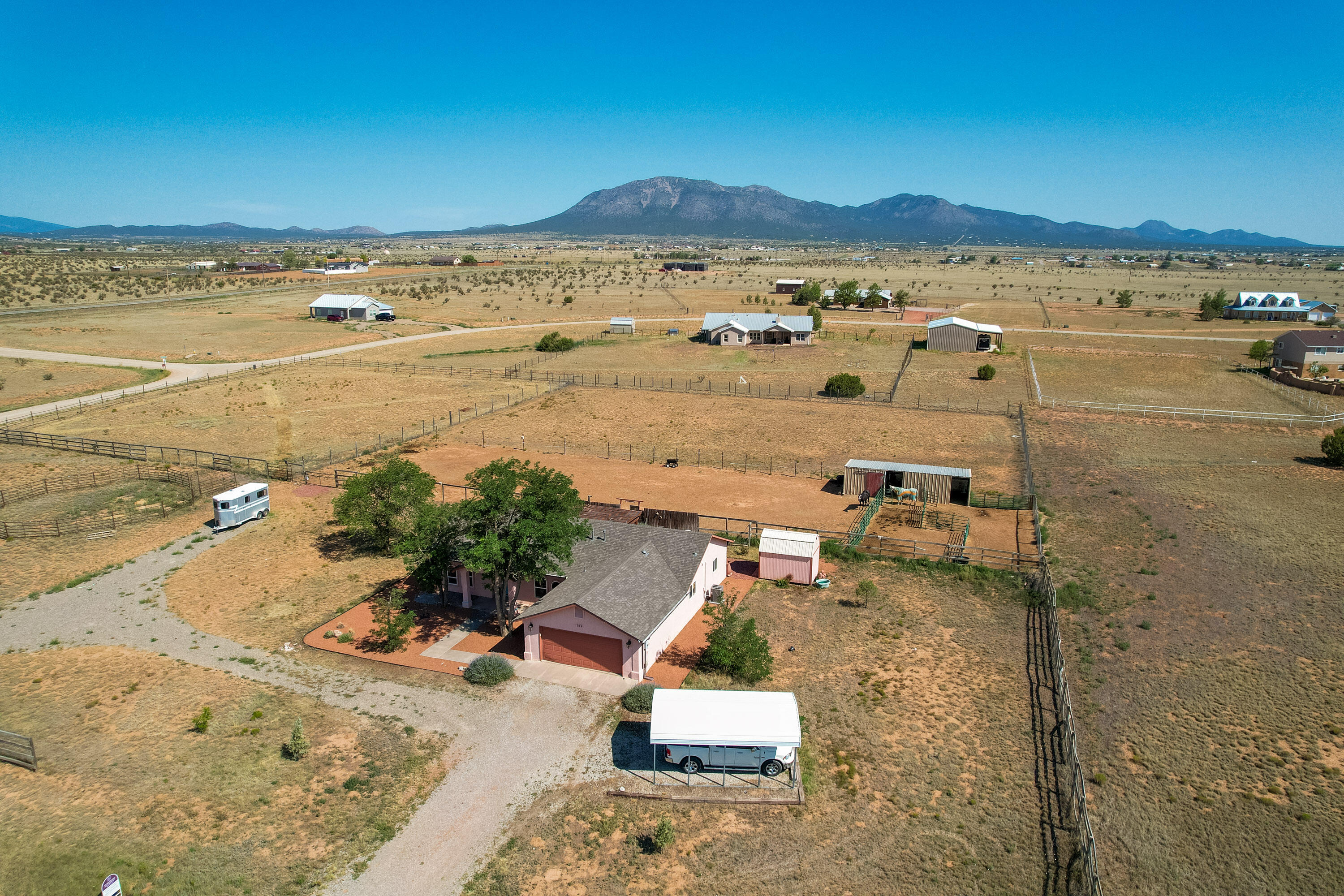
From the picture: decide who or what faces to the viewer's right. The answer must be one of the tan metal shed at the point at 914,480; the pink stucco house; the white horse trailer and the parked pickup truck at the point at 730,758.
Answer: the parked pickup truck

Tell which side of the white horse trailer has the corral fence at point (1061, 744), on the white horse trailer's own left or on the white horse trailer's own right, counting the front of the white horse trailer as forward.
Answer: on the white horse trailer's own left

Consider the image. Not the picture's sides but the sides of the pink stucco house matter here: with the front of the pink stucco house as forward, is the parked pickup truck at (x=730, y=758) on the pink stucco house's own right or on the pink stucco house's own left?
on the pink stucco house's own left

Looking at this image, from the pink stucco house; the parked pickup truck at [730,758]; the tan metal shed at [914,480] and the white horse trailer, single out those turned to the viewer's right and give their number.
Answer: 1

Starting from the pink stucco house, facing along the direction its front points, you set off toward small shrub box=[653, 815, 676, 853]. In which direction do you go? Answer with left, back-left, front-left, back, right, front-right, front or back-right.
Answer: front-left

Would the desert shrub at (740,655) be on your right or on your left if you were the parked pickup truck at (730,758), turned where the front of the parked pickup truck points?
on your left

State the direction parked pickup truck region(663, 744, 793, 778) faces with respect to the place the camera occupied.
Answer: facing to the right of the viewer

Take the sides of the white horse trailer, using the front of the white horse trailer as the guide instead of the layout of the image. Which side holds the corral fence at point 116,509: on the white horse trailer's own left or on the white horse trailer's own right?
on the white horse trailer's own right

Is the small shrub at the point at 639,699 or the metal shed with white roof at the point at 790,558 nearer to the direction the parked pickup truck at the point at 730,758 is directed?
the metal shed with white roof

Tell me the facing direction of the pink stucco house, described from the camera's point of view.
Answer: facing the viewer and to the left of the viewer

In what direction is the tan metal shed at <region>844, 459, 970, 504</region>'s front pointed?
toward the camera

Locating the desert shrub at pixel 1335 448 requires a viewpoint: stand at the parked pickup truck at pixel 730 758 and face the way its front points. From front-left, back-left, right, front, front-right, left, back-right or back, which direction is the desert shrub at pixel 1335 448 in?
front-left

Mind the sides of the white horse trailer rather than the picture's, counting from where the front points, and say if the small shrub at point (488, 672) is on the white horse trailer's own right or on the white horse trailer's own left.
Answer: on the white horse trailer's own left

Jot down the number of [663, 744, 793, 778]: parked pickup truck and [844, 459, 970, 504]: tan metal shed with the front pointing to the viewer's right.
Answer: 1

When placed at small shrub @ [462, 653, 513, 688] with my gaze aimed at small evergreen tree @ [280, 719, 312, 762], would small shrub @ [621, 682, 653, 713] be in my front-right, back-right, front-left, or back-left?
back-left
